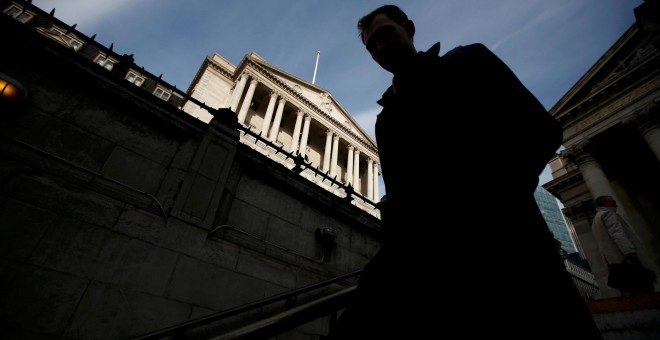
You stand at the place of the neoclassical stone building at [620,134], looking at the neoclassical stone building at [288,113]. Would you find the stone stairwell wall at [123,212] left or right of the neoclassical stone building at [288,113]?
left

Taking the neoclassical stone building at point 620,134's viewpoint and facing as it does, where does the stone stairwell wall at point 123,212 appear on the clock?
The stone stairwell wall is roughly at 11 o'clock from the neoclassical stone building.

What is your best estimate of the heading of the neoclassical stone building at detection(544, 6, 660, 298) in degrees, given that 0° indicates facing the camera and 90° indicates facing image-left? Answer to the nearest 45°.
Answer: approximately 45°
